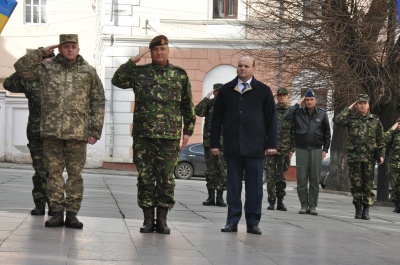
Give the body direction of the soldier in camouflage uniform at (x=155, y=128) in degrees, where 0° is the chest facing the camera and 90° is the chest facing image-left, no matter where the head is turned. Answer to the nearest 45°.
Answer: approximately 0°

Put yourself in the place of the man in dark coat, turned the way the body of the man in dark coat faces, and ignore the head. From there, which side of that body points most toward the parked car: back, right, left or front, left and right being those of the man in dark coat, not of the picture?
back

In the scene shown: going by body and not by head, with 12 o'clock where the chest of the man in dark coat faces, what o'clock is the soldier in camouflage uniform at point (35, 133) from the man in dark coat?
The soldier in camouflage uniform is roughly at 3 o'clock from the man in dark coat.
